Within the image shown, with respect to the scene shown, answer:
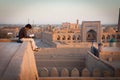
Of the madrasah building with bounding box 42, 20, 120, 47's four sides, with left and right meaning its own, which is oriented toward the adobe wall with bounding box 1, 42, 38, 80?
front

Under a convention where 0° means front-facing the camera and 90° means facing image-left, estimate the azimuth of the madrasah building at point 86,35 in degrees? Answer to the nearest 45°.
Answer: approximately 0°
